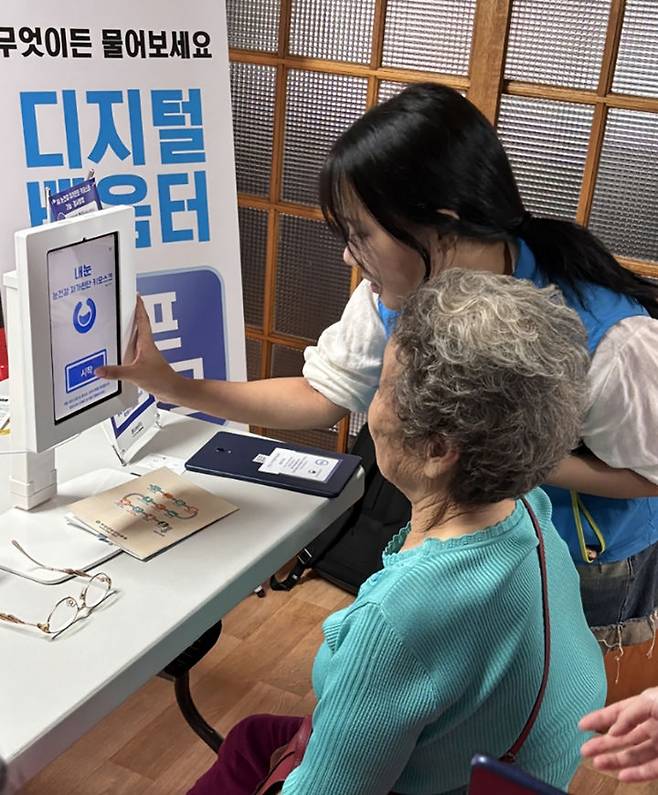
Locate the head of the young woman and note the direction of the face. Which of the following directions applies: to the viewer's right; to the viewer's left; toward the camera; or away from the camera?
to the viewer's left

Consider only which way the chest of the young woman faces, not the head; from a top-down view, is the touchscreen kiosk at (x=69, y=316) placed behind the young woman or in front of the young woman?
in front

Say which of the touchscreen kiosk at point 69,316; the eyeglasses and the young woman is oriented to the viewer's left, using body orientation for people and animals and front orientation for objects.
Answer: the young woman

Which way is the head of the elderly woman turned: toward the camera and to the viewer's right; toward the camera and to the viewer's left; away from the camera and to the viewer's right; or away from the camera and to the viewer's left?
away from the camera and to the viewer's left

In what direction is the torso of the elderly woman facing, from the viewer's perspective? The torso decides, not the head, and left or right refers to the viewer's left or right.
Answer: facing away from the viewer and to the left of the viewer

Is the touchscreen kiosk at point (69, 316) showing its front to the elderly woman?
yes

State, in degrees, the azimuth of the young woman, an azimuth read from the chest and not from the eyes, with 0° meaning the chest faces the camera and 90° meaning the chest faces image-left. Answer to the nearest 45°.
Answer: approximately 90°

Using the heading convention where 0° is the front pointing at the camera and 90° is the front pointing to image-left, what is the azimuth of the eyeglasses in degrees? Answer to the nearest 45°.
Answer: approximately 315°

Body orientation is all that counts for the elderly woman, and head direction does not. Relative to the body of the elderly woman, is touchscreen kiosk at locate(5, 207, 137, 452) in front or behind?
in front

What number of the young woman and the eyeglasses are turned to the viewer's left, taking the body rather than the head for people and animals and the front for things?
1

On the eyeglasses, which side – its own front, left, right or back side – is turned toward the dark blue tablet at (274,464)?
left
